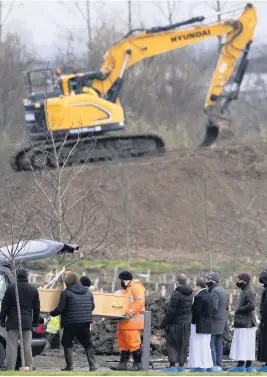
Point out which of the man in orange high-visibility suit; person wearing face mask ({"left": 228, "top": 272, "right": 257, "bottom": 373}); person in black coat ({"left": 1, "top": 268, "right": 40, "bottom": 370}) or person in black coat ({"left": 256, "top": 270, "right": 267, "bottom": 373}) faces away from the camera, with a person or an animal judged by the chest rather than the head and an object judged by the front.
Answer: person in black coat ({"left": 1, "top": 268, "right": 40, "bottom": 370})

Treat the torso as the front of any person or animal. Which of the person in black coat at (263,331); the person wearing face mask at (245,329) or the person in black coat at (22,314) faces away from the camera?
the person in black coat at (22,314)

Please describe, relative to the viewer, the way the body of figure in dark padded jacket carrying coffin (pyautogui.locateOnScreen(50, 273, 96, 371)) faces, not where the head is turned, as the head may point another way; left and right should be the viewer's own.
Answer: facing away from the viewer and to the left of the viewer

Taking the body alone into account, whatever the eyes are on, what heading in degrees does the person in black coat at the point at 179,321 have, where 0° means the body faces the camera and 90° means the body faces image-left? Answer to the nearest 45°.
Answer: approximately 135°

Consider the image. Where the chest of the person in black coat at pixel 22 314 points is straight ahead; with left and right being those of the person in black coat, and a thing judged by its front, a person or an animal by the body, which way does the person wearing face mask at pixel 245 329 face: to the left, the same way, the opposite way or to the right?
to the left

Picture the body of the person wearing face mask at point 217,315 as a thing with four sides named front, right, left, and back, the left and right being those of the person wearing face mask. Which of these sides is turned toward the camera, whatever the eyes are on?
left

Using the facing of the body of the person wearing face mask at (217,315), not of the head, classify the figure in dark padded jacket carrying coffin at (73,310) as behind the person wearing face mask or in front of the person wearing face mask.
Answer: in front

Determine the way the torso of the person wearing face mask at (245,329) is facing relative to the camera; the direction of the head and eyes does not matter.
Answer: to the viewer's left
